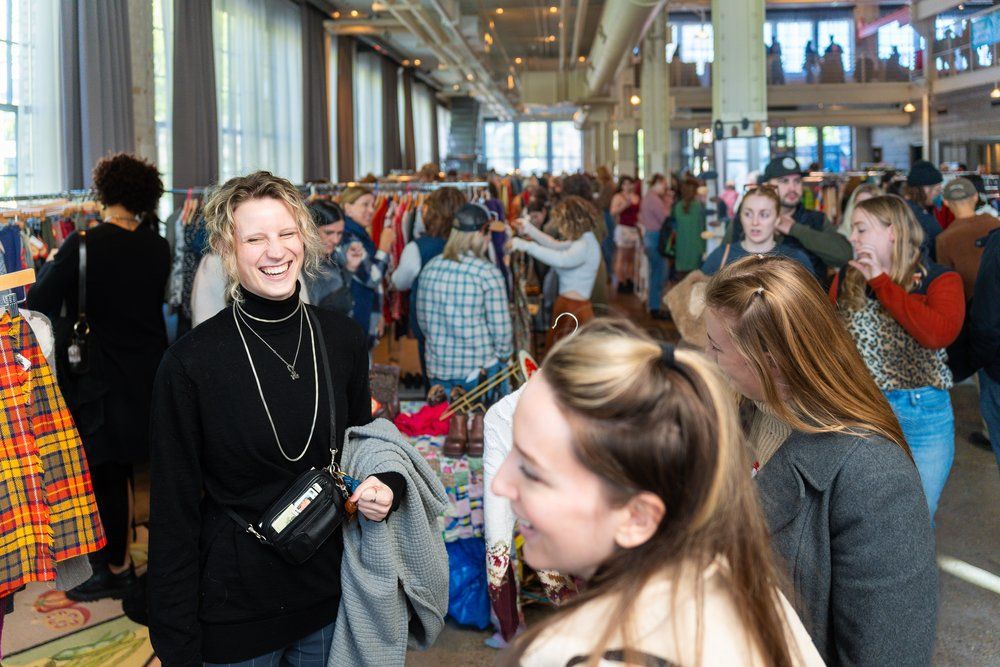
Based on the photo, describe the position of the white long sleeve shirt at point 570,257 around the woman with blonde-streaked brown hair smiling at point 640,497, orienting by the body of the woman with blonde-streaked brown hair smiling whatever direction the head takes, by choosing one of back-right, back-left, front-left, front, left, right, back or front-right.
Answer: right

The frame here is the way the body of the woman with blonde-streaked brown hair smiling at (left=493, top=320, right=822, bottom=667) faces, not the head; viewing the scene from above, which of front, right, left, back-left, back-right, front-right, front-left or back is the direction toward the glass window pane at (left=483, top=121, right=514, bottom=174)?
right

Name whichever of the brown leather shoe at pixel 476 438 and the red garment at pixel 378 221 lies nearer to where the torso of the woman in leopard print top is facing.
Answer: the brown leather shoe

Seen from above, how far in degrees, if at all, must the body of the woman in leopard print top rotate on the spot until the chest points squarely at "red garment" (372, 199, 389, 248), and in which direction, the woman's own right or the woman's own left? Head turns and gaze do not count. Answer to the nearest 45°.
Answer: approximately 90° to the woman's own right

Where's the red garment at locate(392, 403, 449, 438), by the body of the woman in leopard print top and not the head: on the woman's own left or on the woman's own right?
on the woman's own right

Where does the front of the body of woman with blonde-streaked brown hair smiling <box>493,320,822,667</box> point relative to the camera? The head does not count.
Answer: to the viewer's left

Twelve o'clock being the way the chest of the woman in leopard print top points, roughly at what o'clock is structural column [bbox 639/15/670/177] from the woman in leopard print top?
The structural column is roughly at 4 o'clock from the woman in leopard print top.

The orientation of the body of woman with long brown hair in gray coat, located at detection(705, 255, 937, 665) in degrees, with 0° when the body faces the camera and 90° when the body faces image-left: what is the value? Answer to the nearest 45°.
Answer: approximately 90°

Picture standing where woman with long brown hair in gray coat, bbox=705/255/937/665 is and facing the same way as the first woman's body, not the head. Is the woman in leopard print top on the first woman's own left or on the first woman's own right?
on the first woman's own right
